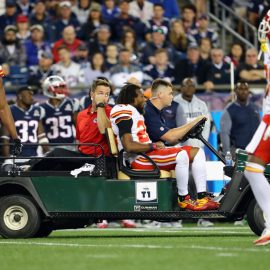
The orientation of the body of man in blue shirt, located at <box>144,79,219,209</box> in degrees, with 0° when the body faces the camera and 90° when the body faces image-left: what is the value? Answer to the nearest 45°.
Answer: approximately 270°

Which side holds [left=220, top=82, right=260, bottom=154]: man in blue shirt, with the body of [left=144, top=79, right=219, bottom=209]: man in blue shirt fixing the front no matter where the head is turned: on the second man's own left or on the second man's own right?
on the second man's own left

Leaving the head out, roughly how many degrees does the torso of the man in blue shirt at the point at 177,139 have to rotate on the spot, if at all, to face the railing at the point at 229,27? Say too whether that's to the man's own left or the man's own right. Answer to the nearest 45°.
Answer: approximately 90° to the man's own left
